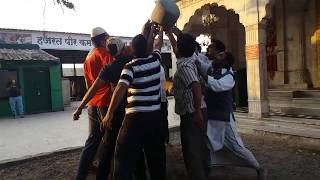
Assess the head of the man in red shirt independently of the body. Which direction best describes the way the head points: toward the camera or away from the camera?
away from the camera

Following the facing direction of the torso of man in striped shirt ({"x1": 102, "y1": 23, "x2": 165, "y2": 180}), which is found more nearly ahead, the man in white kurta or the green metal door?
the green metal door

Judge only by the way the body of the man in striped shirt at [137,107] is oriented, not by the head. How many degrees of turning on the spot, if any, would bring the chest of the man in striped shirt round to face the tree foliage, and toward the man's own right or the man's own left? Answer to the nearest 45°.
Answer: approximately 45° to the man's own left

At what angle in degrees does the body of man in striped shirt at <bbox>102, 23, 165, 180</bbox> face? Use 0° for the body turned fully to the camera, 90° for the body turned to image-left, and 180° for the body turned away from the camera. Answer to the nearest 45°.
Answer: approximately 180°

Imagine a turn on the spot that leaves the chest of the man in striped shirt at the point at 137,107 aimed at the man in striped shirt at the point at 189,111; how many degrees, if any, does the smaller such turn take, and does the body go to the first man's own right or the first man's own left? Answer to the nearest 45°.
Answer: approximately 90° to the first man's own right

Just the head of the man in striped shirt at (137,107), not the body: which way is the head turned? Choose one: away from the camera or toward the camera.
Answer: away from the camera

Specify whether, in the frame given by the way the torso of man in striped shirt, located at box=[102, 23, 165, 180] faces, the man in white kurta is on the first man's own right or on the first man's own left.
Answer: on the first man's own right
